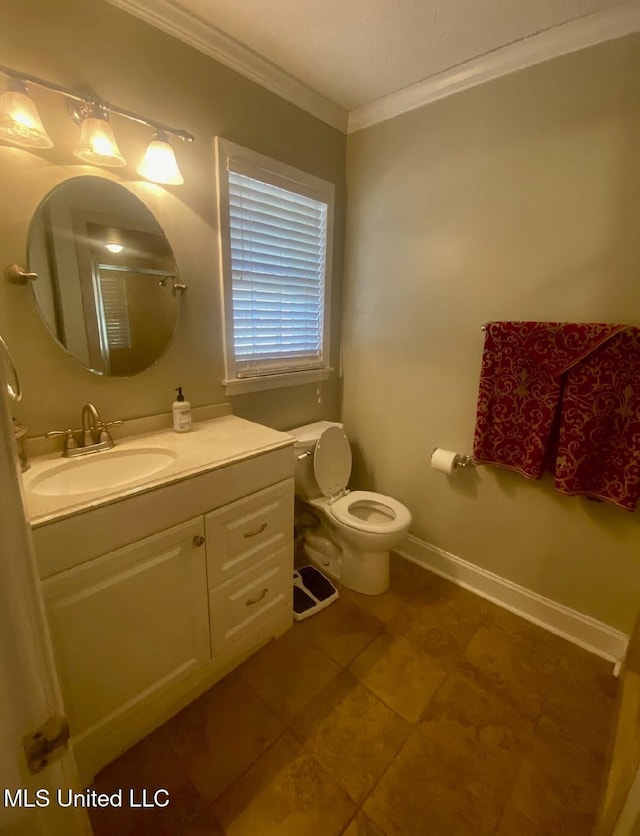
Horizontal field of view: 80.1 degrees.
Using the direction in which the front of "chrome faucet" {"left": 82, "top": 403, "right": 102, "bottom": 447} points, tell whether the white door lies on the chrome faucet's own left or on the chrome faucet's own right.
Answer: on the chrome faucet's own right

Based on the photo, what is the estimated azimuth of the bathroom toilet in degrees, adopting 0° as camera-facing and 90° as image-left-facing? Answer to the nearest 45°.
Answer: approximately 315°

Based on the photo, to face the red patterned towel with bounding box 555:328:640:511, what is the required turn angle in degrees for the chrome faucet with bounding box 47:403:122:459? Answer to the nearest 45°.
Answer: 0° — it already faces it

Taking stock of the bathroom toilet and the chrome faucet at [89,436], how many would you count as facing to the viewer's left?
0

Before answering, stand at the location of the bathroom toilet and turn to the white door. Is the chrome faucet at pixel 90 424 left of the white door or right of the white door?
right

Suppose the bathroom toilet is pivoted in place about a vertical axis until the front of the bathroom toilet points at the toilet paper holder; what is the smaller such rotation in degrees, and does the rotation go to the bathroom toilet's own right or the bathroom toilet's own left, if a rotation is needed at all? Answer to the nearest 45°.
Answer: approximately 45° to the bathroom toilet's own left

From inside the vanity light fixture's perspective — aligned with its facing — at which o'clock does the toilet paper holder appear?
The toilet paper holder is roughly at 11 o'clock from the vanity light fixture.

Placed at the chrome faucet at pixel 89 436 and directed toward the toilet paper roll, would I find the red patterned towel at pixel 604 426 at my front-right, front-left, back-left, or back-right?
front-right

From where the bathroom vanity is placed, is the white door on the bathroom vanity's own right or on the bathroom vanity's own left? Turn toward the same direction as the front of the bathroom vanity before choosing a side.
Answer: on the bathroom vanity's own right

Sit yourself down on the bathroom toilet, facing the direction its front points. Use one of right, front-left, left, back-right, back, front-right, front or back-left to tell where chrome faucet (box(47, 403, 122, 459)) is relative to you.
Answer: right

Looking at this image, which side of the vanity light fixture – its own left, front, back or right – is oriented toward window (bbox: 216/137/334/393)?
left

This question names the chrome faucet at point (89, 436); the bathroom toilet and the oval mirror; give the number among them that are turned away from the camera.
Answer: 0

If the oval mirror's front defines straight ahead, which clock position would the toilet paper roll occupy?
The toilet paper roll is roughly at 11 o'clock from the oval mirror.

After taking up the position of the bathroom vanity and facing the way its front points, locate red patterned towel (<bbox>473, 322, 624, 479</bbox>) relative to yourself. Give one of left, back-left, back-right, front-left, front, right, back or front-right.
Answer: front-left

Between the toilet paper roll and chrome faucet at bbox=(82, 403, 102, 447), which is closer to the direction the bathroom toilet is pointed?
the toilet paper roll
